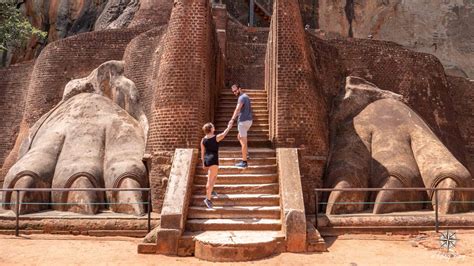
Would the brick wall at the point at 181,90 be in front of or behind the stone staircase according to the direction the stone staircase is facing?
behind

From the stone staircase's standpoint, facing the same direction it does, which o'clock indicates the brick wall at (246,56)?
The brick wall is roughly at 6 o'clock from the stone staircase.

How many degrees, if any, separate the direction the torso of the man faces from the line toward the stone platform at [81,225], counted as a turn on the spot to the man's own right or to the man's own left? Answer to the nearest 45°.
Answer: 0° — they already face it

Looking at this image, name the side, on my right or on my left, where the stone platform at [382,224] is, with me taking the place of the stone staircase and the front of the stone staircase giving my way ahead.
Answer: on my left

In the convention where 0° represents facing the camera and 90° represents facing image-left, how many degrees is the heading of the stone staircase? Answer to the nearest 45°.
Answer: approximately 0°

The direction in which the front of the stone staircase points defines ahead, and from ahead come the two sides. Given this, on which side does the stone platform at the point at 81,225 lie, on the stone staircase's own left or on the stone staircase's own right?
on the stone staircase's own right

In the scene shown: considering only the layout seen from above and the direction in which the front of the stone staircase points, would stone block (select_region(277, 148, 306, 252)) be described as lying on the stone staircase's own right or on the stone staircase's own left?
on the stone staircase's own left

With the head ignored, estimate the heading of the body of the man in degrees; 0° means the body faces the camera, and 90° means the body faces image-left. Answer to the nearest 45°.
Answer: approximately 90°
